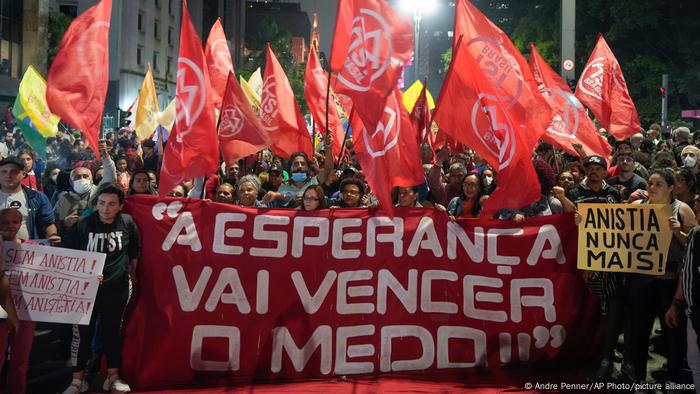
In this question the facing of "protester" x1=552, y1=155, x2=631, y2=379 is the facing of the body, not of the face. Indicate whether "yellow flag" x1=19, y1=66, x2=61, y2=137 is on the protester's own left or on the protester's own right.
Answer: on the protester's own right

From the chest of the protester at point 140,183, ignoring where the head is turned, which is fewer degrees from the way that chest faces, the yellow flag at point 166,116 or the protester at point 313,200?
the protester

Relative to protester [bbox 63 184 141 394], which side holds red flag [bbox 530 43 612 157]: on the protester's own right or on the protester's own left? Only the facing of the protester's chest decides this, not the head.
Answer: on the protester's own left

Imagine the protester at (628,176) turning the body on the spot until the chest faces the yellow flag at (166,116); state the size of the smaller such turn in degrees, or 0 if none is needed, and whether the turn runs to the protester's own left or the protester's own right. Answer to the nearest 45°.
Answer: approximately 90° to the protester's own right

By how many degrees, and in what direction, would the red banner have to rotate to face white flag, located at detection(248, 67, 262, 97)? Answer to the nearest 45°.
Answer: approximately 180°

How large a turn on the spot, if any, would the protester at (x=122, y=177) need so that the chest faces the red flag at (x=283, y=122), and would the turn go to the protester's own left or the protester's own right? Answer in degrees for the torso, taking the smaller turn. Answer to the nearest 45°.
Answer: approximately 90° to the protester's own left

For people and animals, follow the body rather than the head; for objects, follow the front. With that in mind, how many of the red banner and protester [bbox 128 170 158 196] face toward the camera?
2

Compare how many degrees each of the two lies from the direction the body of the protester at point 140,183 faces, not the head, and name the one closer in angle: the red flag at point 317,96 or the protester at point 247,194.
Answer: the protester

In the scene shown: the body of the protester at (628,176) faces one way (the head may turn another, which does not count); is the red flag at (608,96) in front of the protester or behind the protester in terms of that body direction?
behind

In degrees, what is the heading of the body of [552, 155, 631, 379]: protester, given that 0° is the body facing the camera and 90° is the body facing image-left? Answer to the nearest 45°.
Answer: approximately 0°

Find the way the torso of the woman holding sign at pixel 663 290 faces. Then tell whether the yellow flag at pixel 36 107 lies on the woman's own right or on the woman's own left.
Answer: on the woman's own right
